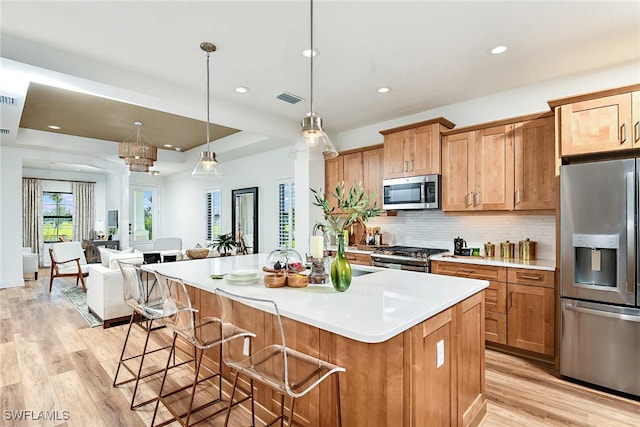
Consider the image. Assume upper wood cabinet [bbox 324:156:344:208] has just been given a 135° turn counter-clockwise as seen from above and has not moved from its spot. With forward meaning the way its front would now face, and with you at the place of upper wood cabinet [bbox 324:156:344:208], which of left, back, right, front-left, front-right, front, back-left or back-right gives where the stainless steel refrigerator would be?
front-right

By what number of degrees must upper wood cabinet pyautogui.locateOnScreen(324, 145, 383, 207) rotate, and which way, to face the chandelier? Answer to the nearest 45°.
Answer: approximately 45° to its right

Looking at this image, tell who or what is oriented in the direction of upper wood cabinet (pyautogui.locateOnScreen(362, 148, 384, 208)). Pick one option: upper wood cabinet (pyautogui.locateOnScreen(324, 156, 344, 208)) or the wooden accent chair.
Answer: the wooden accent chair

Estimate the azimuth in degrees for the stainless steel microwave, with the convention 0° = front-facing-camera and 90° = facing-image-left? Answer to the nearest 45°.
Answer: approximately 45°

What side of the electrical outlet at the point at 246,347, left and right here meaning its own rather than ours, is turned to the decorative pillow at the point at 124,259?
right

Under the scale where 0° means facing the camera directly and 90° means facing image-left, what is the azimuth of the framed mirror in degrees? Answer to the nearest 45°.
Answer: approximately 45°

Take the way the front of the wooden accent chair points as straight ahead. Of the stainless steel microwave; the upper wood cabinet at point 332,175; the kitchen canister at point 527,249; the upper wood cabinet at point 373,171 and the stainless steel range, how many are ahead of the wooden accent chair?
5

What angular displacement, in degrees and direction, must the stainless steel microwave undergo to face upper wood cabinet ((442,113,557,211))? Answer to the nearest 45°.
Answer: approximately 135° to its left

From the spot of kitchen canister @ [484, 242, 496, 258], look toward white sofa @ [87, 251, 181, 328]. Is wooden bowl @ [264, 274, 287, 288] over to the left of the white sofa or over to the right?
left

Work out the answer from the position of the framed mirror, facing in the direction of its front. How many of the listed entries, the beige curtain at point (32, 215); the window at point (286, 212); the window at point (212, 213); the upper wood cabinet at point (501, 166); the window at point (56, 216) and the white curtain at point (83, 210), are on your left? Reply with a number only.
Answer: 2

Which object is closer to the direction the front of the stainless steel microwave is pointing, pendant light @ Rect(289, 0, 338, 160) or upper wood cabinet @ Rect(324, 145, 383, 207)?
the pendant light

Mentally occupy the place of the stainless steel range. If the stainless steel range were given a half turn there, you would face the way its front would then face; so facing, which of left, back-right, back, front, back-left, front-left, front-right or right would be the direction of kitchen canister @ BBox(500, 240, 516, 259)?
front-right
